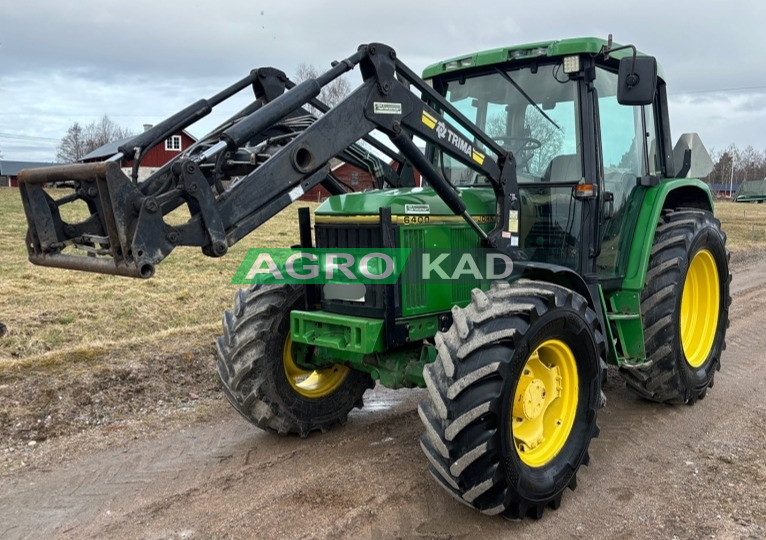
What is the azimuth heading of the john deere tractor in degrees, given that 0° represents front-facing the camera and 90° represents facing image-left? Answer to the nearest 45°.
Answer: approximately 45°
